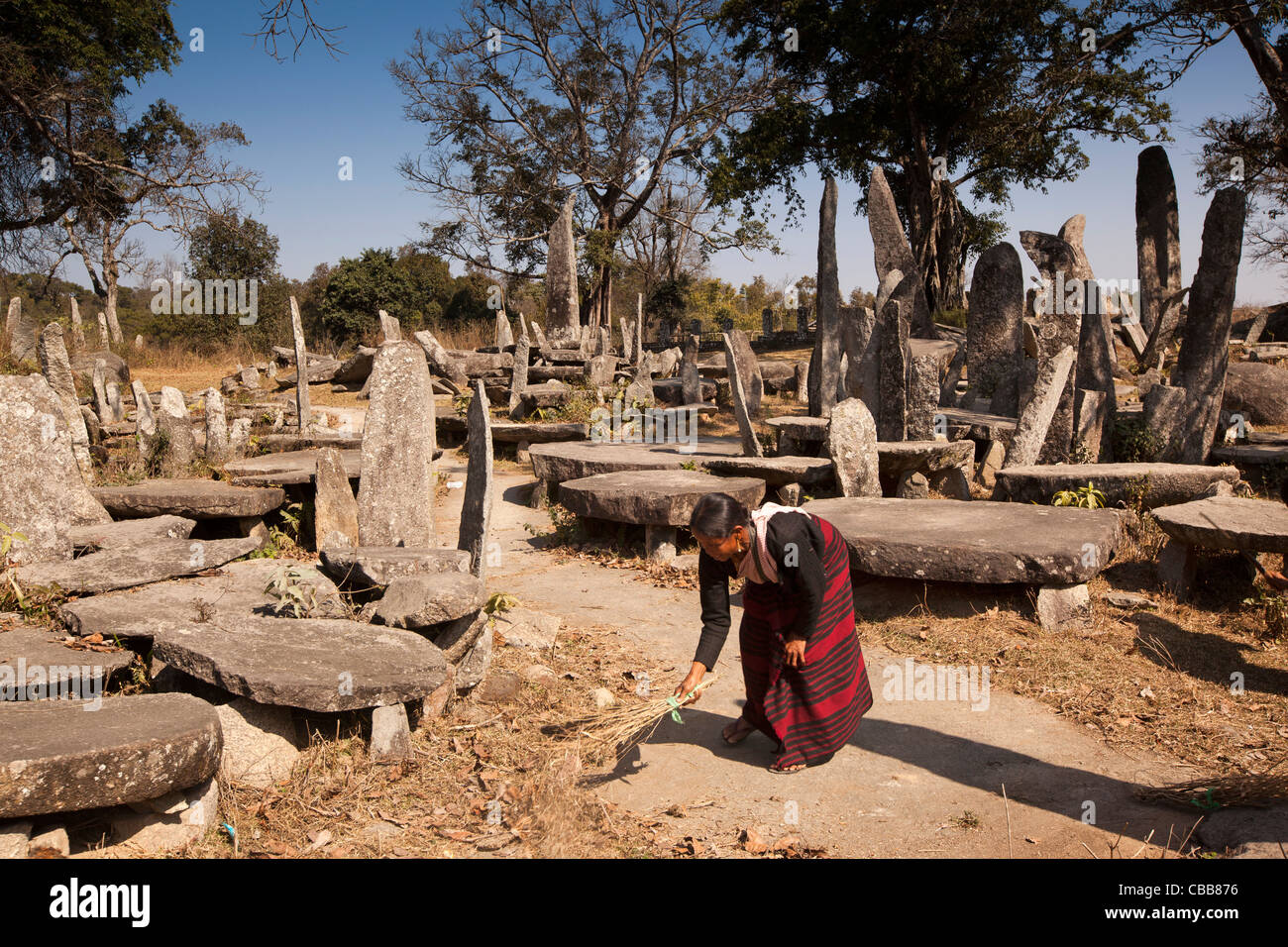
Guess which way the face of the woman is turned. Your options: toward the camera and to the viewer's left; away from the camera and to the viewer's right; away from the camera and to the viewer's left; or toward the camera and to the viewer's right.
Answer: toward the camera and to the viewer's left

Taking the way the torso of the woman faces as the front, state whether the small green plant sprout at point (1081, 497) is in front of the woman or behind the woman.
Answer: behind

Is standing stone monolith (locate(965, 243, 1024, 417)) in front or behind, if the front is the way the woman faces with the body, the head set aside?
behind

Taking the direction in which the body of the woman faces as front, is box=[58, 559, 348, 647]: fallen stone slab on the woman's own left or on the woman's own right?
on the woman's own right

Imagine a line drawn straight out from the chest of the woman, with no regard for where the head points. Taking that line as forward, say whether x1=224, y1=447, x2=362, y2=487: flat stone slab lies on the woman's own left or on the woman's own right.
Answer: on the woman's own right

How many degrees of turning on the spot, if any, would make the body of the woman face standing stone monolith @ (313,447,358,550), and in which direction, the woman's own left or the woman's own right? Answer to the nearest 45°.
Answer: approximately 90° to the woman's own right

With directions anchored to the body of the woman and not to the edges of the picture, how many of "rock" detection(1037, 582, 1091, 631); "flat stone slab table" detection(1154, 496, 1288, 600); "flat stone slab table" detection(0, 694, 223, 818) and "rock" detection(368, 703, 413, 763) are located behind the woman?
2

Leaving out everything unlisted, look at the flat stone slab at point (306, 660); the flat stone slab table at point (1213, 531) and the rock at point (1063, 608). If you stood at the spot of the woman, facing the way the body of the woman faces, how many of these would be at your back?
2

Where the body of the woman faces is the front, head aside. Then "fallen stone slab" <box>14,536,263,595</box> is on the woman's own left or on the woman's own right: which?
on the woman's own right

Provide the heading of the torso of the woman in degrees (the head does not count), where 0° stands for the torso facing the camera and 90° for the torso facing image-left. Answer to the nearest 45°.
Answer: approximately 45°

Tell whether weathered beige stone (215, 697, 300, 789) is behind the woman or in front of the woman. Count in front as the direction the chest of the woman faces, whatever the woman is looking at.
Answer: in front

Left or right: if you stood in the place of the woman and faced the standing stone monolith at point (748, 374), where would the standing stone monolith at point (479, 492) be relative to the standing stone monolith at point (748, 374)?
left

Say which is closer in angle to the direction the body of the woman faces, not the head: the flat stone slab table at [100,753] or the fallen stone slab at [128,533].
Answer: the flat stone slab table
